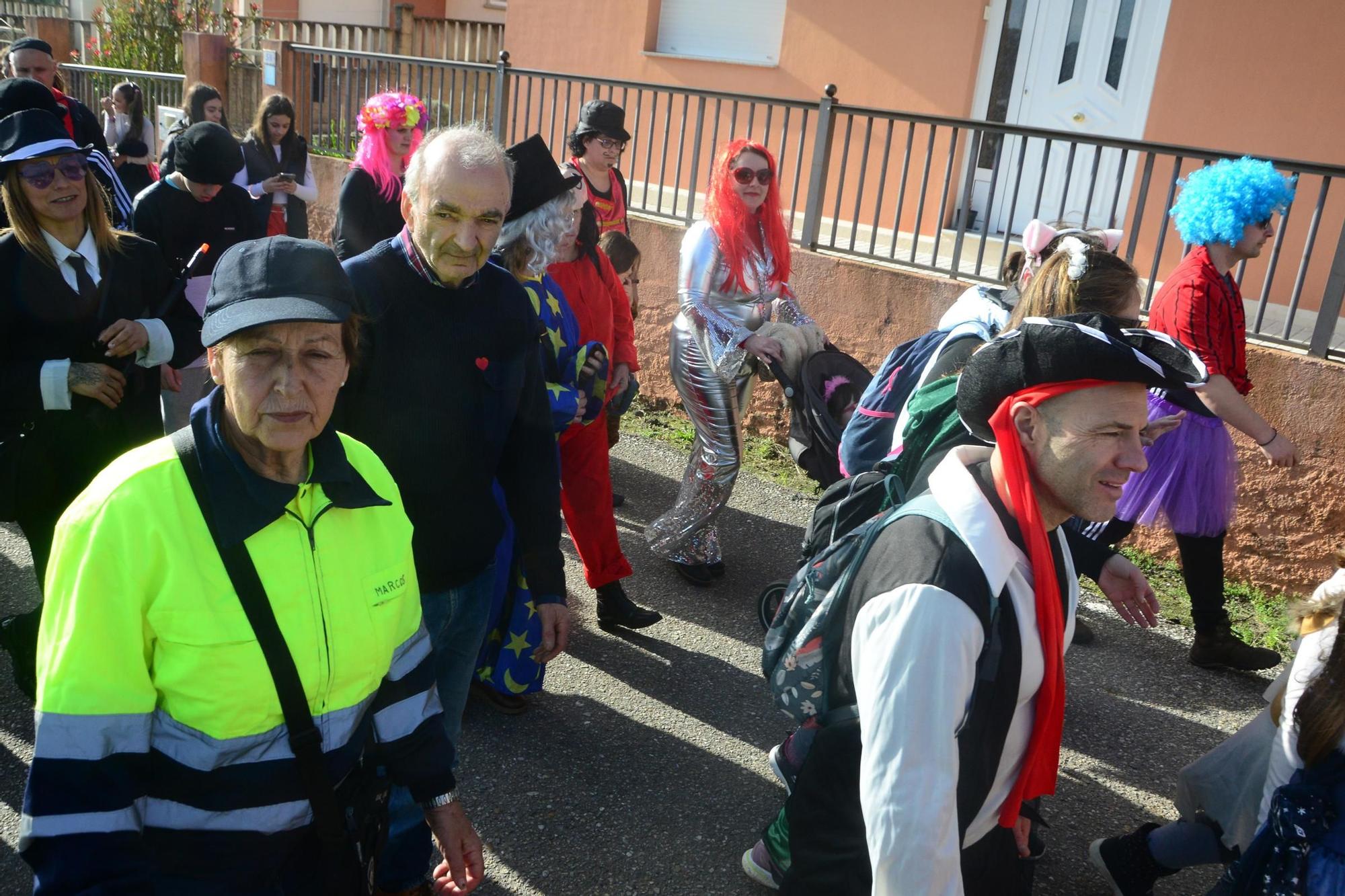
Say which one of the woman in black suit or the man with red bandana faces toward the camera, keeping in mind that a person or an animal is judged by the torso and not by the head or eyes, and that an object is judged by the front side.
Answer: the woman in black suit

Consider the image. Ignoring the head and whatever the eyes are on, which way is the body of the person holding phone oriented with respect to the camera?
toward the camera

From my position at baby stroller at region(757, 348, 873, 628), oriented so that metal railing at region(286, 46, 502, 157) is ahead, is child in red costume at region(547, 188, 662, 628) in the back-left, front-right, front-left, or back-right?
front-left

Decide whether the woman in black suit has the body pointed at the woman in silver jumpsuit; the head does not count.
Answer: no

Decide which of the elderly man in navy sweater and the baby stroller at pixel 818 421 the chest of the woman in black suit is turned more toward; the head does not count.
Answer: the elderly man in navy sweater

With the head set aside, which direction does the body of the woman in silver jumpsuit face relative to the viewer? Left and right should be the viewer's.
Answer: facing the viewer and to the right of the viewer

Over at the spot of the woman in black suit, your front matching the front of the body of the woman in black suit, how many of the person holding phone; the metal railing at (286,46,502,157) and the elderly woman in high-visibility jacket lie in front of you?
1

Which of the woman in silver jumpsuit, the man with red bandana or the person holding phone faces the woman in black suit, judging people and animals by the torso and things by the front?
the person holding phone

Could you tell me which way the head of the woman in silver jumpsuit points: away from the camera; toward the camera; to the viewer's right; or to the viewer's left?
toward the camera

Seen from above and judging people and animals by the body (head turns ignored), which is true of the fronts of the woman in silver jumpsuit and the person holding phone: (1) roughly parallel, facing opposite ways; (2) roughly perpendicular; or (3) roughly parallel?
roughly parallel

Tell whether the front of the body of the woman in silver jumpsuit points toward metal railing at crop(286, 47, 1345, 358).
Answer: no

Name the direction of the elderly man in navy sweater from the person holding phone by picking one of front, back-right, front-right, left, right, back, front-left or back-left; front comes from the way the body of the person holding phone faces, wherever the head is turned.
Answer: front

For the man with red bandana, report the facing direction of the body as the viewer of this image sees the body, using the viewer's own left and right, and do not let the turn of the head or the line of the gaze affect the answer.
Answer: facing to the right of the viewer

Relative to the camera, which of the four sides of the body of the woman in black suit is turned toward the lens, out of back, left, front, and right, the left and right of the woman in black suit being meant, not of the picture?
front

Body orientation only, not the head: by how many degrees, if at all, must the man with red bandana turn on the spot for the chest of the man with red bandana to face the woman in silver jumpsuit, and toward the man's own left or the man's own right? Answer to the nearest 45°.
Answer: approximately 135° to the man's own left

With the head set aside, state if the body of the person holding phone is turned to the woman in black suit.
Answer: yes

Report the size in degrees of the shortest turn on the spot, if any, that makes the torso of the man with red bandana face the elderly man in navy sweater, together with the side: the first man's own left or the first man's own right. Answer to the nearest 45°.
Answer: approximately 180°

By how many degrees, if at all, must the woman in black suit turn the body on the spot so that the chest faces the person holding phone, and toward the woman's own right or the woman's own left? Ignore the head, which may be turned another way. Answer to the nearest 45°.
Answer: approximately 180°

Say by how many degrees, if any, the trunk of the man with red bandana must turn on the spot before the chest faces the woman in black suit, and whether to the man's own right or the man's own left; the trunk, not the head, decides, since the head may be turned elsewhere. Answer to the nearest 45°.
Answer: approximately 180°

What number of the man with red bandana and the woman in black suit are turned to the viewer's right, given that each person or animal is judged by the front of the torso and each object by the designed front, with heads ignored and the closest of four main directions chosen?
1

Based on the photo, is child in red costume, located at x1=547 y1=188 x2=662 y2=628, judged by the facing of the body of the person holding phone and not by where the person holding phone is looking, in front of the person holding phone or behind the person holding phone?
in front
